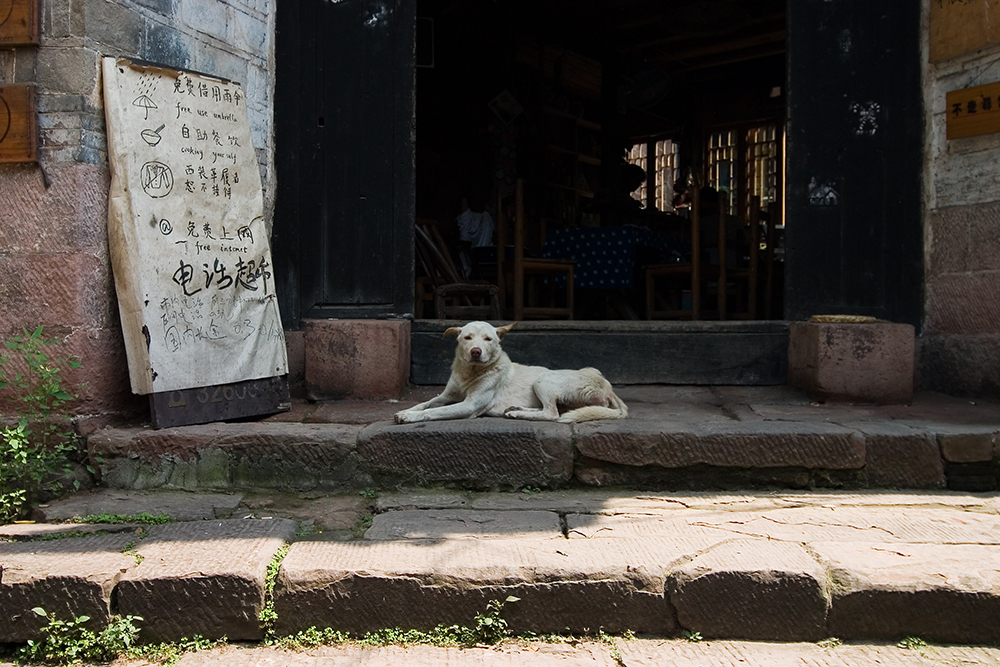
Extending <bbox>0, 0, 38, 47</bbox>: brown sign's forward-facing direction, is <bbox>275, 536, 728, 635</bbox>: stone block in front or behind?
in front

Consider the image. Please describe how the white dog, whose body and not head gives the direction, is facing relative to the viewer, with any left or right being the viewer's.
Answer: facing to the left of the viewer

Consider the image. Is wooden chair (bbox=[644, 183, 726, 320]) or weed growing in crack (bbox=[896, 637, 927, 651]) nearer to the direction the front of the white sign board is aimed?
the weed growing in crack

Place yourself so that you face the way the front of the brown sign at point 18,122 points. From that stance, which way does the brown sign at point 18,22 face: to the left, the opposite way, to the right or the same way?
the same way

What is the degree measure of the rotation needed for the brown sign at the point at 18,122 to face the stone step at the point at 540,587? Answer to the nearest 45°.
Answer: approximately 45° to its left

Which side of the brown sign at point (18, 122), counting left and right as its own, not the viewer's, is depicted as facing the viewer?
front

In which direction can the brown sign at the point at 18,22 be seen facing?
toward the camera

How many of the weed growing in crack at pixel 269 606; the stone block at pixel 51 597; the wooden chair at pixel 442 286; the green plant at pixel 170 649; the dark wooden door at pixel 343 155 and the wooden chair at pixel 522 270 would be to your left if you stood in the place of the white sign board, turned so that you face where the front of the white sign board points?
3

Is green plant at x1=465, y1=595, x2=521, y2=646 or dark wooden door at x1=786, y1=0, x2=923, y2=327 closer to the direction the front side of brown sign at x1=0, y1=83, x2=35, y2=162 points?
the green plant

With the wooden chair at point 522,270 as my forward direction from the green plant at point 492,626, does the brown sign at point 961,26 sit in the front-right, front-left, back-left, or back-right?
front-right
